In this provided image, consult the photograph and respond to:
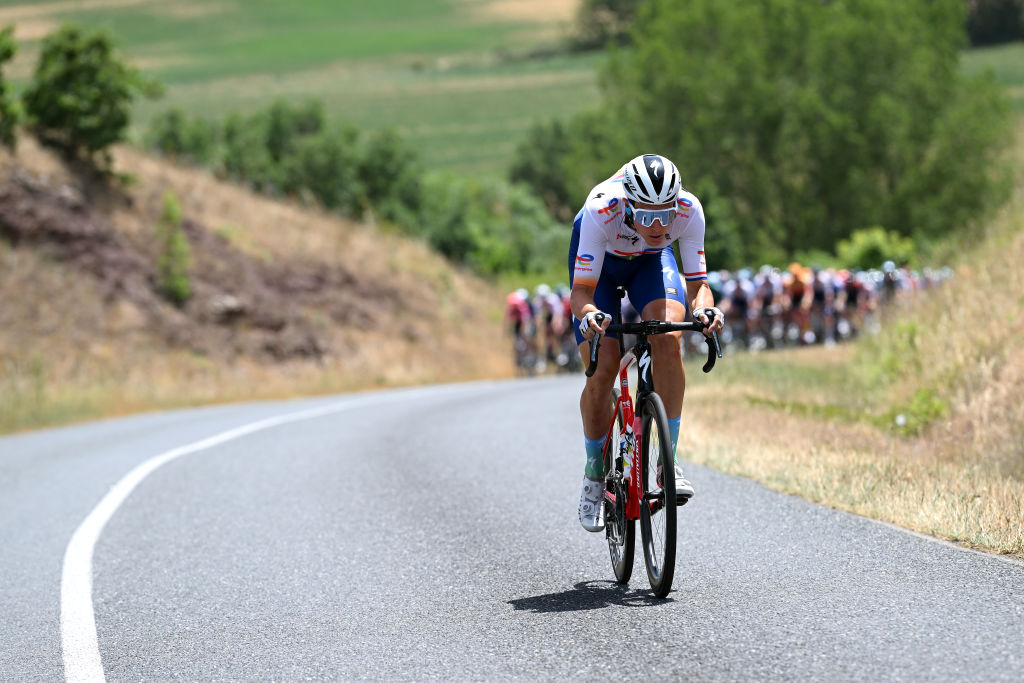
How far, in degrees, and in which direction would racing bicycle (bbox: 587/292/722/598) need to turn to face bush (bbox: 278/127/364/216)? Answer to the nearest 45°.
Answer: approximately 180°

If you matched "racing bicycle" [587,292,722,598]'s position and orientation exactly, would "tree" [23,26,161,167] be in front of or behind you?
behind

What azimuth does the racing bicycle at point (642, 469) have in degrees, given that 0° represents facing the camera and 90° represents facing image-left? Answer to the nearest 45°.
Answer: approximately 0°

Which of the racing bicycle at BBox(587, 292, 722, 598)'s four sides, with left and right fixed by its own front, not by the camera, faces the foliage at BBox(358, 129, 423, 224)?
back

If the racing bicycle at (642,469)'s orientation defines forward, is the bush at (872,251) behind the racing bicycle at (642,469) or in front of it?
behind

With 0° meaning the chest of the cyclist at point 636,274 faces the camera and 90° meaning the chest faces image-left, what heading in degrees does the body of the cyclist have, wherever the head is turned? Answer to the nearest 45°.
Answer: approximately 0°

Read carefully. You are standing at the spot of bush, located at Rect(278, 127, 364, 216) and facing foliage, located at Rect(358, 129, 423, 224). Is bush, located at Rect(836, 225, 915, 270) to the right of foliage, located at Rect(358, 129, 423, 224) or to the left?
right

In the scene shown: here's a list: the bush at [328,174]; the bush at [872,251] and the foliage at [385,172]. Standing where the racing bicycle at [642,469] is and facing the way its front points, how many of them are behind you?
3

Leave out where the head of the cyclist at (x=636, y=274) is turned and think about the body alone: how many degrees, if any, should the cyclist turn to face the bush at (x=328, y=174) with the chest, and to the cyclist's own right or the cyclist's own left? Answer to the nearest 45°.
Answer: approximately 180°

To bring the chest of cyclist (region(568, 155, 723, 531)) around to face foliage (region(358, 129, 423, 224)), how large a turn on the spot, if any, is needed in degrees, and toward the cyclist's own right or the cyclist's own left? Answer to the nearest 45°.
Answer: approximately 180°
